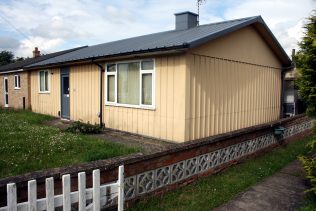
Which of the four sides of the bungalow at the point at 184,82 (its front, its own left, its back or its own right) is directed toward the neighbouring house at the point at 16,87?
right

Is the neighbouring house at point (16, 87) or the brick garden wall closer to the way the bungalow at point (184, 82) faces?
the brick garden wall

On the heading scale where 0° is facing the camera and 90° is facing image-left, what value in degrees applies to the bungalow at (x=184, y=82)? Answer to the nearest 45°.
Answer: approximately 45°

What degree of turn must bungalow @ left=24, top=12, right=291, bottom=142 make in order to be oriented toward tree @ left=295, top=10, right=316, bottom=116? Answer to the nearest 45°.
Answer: approximately 90° to its left

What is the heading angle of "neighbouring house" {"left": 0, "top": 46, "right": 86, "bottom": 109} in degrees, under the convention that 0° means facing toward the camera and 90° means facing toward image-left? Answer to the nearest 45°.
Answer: approximately 45°

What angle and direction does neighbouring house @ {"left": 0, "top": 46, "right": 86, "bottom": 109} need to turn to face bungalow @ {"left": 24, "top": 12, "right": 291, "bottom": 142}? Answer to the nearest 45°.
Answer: approximately 90° to its left

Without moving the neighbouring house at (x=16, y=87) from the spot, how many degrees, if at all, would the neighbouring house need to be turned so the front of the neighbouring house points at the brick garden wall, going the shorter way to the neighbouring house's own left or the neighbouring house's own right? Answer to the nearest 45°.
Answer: approximately 45° to the neighbouring house's own left
